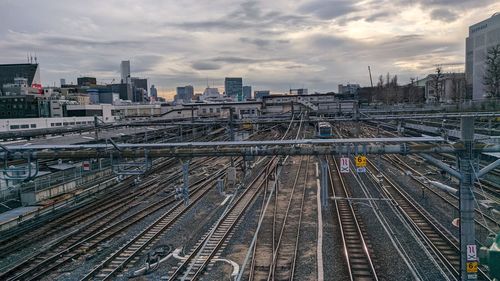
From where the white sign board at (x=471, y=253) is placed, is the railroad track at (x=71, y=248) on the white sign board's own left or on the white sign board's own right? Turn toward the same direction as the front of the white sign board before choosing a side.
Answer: on the white sign board's own right

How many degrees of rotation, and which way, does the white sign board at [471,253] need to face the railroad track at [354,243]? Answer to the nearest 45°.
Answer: approximately 135° to its right

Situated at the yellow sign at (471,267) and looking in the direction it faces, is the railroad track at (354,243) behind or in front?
behind

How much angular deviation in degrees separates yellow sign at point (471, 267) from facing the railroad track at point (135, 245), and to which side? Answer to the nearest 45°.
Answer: approximately 90° to its right

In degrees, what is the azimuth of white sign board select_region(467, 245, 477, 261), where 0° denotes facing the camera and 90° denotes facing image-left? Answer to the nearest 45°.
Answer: approximately 0°

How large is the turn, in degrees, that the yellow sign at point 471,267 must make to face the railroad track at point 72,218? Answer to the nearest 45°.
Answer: approximately 90° to its right

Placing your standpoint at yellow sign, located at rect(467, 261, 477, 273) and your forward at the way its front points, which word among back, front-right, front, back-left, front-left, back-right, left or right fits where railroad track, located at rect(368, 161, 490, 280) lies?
back

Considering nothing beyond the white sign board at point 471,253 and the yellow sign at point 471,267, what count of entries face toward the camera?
2

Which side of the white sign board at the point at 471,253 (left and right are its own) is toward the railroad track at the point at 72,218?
right
